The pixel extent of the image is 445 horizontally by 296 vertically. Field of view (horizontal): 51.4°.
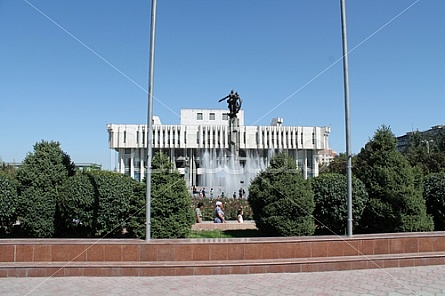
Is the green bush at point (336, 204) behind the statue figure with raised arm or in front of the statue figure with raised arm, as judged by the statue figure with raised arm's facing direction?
in front

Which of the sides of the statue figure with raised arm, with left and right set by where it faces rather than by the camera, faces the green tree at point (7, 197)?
front

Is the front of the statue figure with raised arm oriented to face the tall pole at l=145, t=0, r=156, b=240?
yes

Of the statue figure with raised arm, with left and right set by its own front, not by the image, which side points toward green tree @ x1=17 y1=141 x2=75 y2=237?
front

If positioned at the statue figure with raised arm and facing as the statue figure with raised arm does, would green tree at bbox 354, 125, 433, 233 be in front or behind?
in front

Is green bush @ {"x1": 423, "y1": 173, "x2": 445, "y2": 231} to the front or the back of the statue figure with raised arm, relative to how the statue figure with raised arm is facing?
to the front

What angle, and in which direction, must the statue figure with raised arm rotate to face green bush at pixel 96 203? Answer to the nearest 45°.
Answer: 0° — it already faces it

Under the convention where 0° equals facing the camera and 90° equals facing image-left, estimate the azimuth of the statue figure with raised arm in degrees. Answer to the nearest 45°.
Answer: approximately 0°
